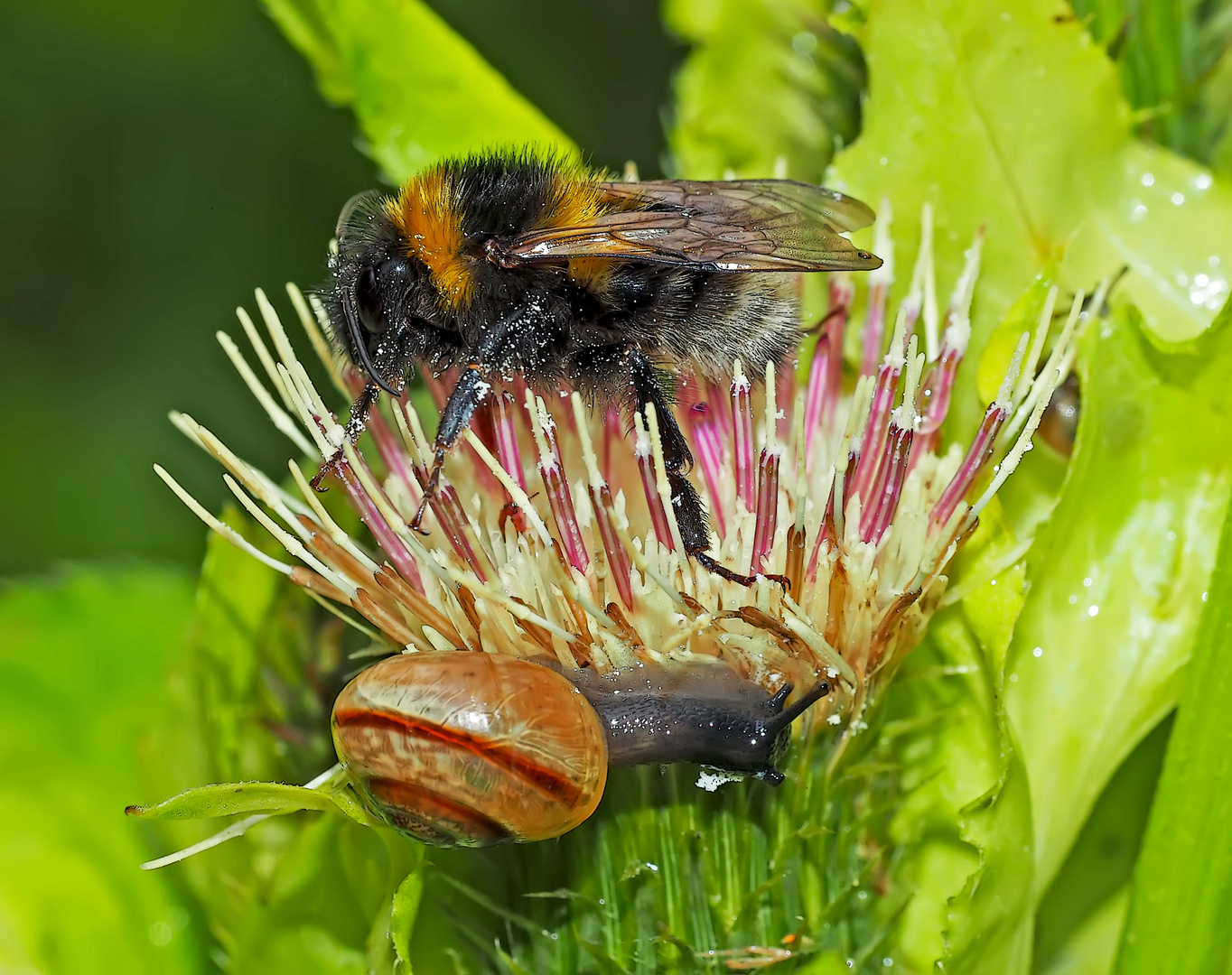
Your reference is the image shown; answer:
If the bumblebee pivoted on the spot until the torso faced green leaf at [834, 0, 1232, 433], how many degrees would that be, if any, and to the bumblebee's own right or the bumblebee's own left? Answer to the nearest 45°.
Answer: approximately 135° to the bumblebee's own right

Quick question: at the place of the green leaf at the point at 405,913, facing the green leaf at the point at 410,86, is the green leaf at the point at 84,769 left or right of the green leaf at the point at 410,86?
left

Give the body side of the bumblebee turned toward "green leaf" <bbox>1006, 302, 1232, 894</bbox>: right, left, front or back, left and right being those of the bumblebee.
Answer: back

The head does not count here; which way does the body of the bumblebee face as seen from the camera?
to the viewer's left
